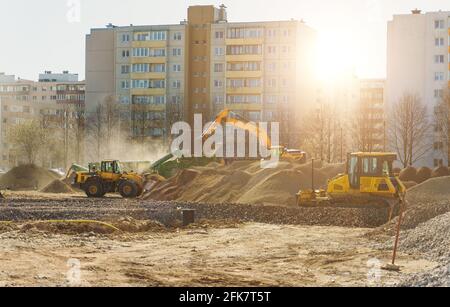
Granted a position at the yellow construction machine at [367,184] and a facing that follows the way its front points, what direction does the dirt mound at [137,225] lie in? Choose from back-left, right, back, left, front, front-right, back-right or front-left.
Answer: front-left

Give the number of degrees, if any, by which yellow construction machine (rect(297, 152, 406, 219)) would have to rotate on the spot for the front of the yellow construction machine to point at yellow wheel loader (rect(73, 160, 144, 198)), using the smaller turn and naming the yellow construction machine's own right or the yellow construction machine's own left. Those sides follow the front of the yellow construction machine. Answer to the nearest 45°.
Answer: approximately 45° to the yellow construction machine's own right

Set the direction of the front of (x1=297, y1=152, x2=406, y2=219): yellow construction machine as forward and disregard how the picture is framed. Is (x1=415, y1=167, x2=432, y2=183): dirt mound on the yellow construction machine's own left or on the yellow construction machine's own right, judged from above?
on the yellow construction machine's own right

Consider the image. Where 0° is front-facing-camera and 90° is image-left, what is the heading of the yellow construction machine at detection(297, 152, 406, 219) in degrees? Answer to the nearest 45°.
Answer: approximately 90°

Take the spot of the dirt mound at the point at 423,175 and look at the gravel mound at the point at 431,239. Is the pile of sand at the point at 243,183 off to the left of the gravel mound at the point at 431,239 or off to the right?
right

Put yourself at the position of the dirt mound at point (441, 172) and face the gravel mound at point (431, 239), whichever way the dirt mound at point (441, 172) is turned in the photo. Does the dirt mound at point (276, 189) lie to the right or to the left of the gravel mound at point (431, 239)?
right

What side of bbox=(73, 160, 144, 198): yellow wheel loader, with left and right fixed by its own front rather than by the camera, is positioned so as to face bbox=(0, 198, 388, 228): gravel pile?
right

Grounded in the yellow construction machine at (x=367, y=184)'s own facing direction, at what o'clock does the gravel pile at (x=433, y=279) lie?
The gravel pile is roughly at 9 o'clock from the yellow construction machine.
